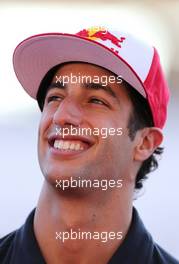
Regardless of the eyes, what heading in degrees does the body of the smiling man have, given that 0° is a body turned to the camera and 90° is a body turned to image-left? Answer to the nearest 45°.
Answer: approximately 45°
